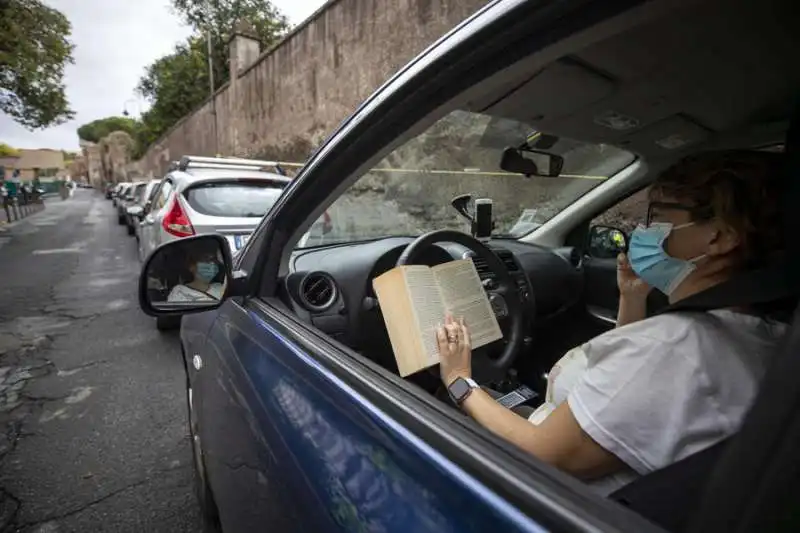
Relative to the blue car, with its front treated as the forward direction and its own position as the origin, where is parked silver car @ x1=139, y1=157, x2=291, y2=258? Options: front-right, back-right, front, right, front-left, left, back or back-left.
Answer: front

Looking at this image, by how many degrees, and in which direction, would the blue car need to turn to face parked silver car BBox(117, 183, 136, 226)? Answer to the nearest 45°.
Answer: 0° — it already faces it

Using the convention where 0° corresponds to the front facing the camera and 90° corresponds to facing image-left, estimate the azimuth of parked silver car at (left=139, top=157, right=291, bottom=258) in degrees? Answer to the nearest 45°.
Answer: approximately 180°

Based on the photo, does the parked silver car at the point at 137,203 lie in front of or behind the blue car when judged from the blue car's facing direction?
in front

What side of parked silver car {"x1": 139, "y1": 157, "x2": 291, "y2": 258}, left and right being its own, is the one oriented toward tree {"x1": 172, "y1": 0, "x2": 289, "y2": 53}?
front

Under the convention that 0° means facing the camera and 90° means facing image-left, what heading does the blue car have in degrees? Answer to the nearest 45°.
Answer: approximately 135°

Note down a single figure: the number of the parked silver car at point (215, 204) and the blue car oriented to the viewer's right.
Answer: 0

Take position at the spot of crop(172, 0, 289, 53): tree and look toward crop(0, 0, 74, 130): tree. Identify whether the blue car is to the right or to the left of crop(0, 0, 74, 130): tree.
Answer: left

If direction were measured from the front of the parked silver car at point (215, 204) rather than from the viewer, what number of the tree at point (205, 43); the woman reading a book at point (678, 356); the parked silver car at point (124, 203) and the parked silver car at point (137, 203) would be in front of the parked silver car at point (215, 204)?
3

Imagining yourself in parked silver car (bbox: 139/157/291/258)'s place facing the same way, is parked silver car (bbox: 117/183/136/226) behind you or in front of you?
in front
